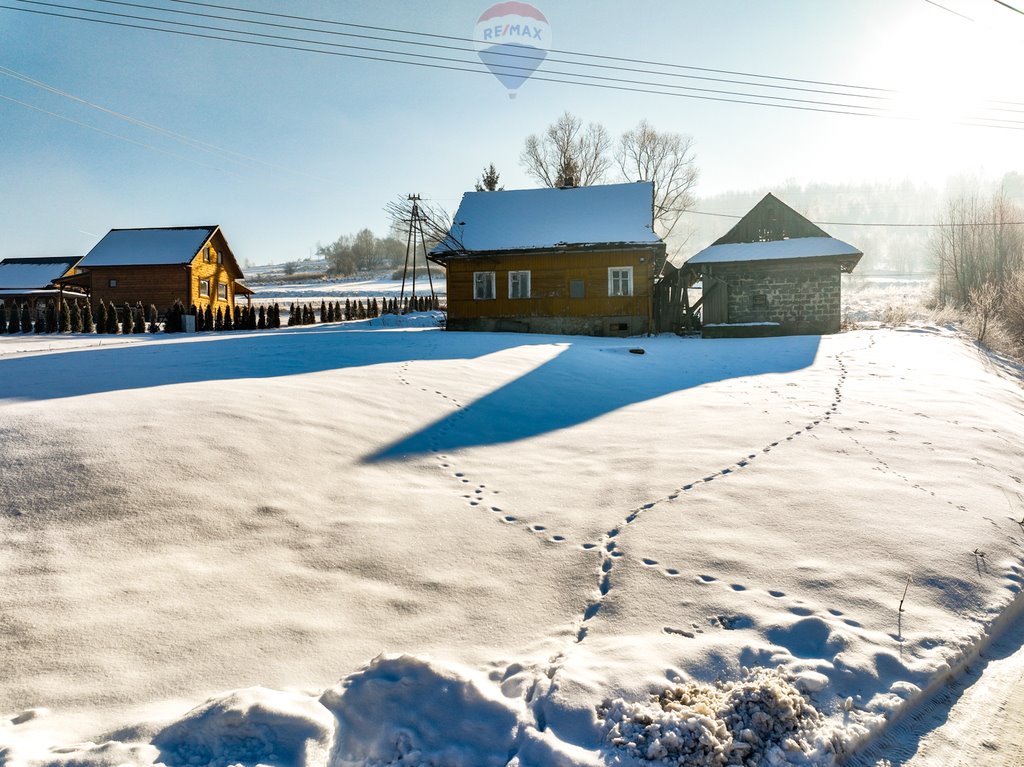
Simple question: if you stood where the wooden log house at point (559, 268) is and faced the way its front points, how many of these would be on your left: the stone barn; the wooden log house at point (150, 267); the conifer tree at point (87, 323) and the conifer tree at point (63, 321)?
1

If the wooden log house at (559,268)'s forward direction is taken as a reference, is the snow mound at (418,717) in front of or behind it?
in front

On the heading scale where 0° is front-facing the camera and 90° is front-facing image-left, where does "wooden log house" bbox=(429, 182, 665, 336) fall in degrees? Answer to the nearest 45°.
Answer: approximately 0°

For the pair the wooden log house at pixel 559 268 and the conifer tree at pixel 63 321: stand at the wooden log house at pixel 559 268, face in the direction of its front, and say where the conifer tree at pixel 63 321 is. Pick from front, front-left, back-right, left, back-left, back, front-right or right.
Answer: right

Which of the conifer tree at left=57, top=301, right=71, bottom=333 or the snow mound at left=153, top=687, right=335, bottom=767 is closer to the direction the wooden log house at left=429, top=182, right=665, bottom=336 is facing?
the snow mound

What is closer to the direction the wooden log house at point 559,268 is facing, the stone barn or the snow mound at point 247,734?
the snow mound

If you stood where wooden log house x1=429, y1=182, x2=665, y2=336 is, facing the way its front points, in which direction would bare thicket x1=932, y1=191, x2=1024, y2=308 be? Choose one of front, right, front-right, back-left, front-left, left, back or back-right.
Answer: back-left

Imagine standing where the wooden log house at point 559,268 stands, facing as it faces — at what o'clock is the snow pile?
The snow pile is roughly at 12 o'clock from the wooden log house.

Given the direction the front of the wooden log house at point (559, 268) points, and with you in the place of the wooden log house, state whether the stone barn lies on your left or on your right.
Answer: on your left

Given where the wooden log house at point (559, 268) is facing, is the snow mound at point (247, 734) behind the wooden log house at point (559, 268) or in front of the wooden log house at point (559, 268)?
in front

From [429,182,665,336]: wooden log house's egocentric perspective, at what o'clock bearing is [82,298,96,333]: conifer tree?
The conifer tree is roughly at 3 o'clock from the wooden log house.
